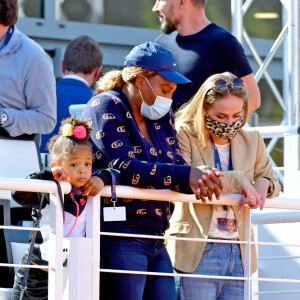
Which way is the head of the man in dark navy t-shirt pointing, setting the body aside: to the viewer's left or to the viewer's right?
to the viewer's left

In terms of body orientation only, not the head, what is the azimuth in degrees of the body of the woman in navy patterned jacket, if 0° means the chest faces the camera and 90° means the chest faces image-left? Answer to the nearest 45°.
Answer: approximately 315°

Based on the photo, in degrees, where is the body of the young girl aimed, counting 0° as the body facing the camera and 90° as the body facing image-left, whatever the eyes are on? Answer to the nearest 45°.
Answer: approximately 315°

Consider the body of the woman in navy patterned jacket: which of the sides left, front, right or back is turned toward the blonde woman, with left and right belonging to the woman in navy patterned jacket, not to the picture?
left

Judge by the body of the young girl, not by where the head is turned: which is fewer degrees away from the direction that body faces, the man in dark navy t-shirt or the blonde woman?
the blonde woman

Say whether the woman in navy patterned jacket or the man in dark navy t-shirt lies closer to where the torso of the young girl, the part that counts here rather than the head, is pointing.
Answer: the woman in navy patterned jacket
